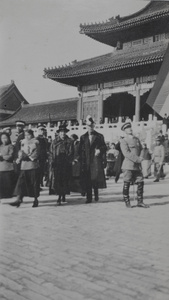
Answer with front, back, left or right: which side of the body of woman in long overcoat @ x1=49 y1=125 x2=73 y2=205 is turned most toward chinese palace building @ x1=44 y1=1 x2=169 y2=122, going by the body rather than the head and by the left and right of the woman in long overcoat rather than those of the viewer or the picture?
back

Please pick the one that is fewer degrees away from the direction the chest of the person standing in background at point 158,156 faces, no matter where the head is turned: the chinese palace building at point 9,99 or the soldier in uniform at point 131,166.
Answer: the soldier in uniform

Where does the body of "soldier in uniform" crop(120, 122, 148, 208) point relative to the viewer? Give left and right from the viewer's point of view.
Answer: facing the viewer and to the right of the viewer

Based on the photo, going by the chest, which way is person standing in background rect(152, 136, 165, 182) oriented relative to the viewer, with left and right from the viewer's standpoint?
facing the viewer and to the left of the viewer

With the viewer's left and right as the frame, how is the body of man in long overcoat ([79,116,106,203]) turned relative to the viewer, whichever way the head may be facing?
facing the viewer

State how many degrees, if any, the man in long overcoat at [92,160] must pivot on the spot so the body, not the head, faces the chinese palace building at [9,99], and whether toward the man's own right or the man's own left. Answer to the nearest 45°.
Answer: approximately 180°

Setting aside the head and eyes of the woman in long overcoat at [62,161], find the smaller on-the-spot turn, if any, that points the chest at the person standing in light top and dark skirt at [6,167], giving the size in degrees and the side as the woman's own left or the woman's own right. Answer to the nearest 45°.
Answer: approximately 90° to the woman's own right

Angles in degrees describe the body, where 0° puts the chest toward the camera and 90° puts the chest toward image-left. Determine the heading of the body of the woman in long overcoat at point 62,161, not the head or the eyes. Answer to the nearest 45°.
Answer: approximately 0°

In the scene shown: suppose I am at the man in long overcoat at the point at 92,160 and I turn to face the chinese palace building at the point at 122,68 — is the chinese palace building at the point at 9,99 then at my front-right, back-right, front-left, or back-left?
front-left

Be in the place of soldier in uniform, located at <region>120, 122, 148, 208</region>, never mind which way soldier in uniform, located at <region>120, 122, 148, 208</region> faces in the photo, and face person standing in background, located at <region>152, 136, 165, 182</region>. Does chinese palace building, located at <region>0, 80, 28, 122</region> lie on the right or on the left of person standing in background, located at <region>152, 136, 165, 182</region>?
left

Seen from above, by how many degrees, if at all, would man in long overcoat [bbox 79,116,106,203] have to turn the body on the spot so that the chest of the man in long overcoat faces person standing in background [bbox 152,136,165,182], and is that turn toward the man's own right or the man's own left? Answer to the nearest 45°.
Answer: approximately 135° to the man's own left
